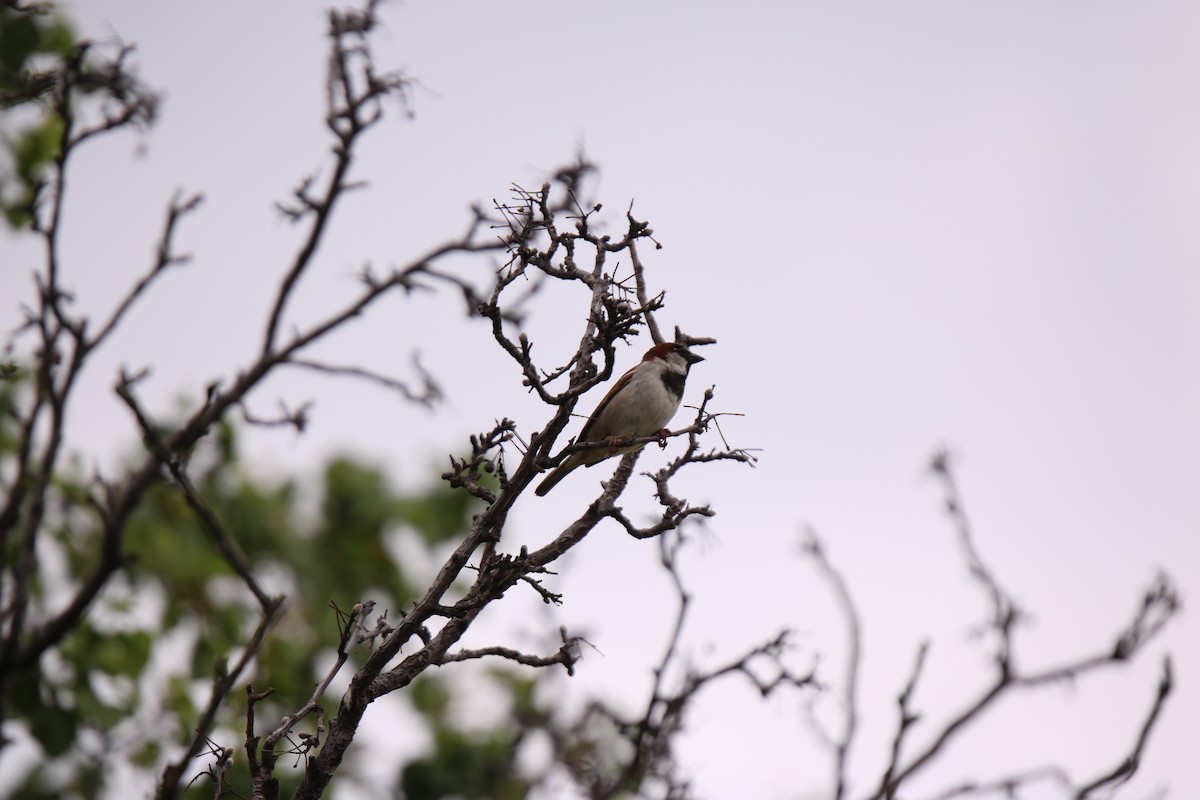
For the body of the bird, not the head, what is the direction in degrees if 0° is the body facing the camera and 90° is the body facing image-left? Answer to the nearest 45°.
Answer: approximately 270°
